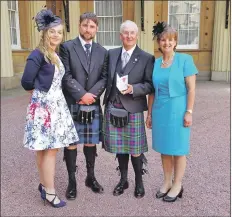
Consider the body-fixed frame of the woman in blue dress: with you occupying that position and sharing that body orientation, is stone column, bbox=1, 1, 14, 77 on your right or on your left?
on your right

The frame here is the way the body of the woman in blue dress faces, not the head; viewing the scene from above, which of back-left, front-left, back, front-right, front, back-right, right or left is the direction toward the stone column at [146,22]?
back-right

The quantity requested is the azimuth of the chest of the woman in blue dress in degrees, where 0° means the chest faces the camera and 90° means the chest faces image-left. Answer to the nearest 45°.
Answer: approximately 45°

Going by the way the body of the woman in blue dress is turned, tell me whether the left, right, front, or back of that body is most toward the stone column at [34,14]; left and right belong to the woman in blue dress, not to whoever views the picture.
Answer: right

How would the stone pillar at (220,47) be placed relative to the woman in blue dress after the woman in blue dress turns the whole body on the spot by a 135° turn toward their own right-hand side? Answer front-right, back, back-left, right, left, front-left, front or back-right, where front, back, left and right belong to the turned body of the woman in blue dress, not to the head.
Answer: front

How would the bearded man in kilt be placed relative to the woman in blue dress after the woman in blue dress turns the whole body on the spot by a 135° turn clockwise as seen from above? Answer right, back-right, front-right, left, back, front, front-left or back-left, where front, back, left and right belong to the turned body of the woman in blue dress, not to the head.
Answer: left

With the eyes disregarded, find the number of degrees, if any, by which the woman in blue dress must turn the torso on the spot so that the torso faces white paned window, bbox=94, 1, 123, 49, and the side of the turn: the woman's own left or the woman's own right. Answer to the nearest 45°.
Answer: approximately 135° to the woman's own right

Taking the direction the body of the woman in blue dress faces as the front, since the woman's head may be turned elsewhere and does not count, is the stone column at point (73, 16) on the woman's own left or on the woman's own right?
on the woman's own right

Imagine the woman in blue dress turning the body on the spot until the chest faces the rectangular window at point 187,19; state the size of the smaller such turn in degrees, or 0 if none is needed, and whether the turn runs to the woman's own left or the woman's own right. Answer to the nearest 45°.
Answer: approximately 135° to the woman's own right
